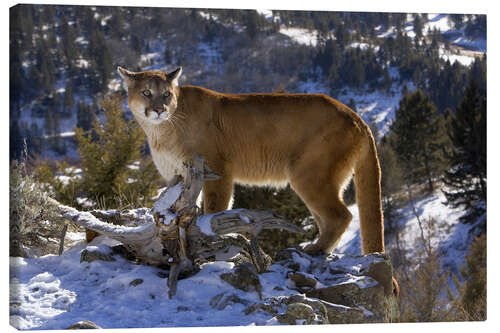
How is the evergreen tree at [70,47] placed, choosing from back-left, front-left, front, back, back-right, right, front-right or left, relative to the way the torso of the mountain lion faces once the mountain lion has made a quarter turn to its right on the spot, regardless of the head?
front-left

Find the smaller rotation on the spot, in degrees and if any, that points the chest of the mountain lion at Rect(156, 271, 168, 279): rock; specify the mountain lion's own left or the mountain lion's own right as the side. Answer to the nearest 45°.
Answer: approximately 45° to the mountain lion's own left

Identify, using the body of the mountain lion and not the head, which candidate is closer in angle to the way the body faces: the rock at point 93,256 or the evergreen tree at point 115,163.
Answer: the rock

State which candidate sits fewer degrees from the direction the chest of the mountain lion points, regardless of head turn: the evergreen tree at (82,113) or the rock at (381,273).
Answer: the evergreen tree

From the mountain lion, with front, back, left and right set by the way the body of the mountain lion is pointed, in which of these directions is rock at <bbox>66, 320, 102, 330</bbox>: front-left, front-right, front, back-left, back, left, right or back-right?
front-left

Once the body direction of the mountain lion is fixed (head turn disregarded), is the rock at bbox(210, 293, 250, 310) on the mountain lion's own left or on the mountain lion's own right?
on the mountain lion's own left

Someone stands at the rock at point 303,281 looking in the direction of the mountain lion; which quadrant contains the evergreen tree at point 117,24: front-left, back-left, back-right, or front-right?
front-left

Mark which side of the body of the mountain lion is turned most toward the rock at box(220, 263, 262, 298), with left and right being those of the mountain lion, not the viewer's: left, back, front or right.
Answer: left

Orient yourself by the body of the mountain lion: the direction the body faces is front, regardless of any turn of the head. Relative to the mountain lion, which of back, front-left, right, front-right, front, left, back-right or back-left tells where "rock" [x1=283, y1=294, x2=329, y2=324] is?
left

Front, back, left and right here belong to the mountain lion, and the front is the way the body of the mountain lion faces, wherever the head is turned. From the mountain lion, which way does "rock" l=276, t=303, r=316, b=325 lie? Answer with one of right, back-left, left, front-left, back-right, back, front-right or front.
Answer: left

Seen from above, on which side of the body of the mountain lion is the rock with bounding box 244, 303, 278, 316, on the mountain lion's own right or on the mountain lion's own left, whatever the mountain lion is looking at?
on the mountain lion's own left

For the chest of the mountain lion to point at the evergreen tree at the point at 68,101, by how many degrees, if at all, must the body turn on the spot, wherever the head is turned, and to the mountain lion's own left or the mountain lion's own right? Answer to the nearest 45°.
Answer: approximately 45° to the mountain lion's own right

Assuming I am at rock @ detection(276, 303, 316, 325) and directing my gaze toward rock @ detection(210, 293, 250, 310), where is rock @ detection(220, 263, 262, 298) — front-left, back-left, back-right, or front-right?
front-right

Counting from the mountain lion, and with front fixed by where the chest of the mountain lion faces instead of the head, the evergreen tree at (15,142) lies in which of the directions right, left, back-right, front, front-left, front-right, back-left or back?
right

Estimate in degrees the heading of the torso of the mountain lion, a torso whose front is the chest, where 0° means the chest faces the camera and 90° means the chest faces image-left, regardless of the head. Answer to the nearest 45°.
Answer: approximately 90°
